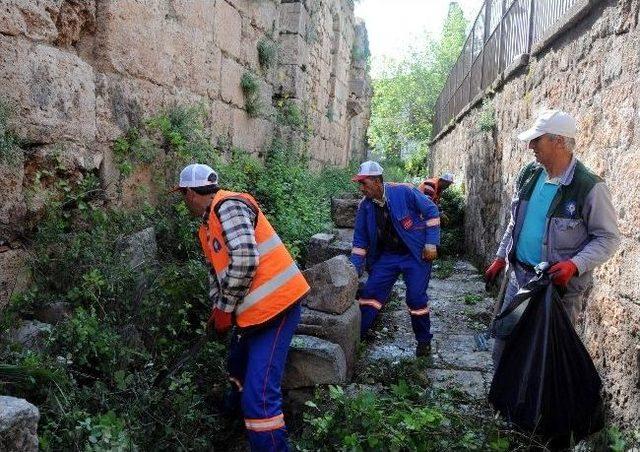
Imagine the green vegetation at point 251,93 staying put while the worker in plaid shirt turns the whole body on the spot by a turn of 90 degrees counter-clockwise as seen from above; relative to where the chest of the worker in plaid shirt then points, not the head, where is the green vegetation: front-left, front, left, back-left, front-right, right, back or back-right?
back

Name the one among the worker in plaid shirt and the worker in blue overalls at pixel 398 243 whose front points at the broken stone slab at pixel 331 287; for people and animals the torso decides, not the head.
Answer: the worker in blue overalls

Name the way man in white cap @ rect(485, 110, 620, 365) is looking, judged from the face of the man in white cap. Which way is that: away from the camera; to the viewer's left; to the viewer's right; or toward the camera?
to the viewer's left

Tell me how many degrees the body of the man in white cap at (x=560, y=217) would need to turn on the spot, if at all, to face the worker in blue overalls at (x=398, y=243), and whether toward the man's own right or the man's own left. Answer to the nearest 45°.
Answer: approximately 90° to the man's own right

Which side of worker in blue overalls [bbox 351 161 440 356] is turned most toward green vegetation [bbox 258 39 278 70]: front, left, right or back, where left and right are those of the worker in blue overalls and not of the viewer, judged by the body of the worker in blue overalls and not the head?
right

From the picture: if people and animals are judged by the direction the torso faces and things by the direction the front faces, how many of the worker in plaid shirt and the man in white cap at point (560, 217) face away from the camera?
0

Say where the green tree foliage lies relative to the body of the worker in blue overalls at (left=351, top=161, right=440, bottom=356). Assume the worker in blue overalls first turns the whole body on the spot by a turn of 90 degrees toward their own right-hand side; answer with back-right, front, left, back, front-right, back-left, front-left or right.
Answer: front-right

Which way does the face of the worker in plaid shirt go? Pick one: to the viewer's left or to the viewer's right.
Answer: to the viewer's left

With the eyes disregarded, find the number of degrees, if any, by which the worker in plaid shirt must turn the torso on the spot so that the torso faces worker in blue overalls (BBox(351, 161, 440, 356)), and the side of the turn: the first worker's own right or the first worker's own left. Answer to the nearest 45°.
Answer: approximately 135° to the first worker's own right

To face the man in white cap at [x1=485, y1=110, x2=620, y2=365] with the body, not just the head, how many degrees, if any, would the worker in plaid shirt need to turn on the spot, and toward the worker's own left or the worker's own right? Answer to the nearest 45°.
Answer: approximately 180°

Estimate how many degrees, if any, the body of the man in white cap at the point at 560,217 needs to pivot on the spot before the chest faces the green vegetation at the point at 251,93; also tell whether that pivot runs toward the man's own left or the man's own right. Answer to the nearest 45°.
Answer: approximately 90° to the man's own right

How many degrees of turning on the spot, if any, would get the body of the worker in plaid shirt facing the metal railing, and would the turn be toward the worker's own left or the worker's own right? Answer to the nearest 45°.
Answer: approximately 135° to the worker's own right

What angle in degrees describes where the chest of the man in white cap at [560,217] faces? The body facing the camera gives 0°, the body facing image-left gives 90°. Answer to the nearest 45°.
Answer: approximately 45°

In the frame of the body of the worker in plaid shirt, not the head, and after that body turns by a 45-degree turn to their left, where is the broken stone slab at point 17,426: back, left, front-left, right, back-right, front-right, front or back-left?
front

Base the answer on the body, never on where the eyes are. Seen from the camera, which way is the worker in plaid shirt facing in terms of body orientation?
to the viewer's left
